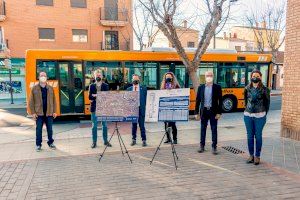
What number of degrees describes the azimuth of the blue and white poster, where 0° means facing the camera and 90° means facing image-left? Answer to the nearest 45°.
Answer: approximately 0°

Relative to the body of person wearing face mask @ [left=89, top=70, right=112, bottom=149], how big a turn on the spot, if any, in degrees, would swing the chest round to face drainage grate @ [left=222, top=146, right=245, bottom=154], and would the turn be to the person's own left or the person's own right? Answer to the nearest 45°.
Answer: approximately 90° to the person's own left

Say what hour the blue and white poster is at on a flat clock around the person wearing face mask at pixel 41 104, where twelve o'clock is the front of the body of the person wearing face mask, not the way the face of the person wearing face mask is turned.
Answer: The blue and white poster is roughly at 10 o'clock from the person wearing face mask.

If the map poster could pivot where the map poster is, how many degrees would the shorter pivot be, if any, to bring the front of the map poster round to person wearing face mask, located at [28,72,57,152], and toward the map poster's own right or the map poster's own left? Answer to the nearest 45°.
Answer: approximately 135° to the map poster's own right

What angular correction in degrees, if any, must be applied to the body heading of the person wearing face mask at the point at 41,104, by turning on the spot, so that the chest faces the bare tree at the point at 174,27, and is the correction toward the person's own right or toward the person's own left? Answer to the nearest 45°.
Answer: approximately 135° to the person's own left

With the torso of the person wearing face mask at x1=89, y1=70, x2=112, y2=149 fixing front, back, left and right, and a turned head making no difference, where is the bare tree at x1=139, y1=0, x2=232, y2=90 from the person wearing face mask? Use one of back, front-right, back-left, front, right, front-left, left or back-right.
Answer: back-left

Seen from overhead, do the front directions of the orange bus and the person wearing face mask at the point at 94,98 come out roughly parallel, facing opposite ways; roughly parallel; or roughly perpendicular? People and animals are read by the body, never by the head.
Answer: roughly perpendicular
